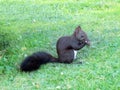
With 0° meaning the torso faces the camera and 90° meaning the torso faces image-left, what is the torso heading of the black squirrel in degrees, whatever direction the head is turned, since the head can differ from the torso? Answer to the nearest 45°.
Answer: approximately 270°
